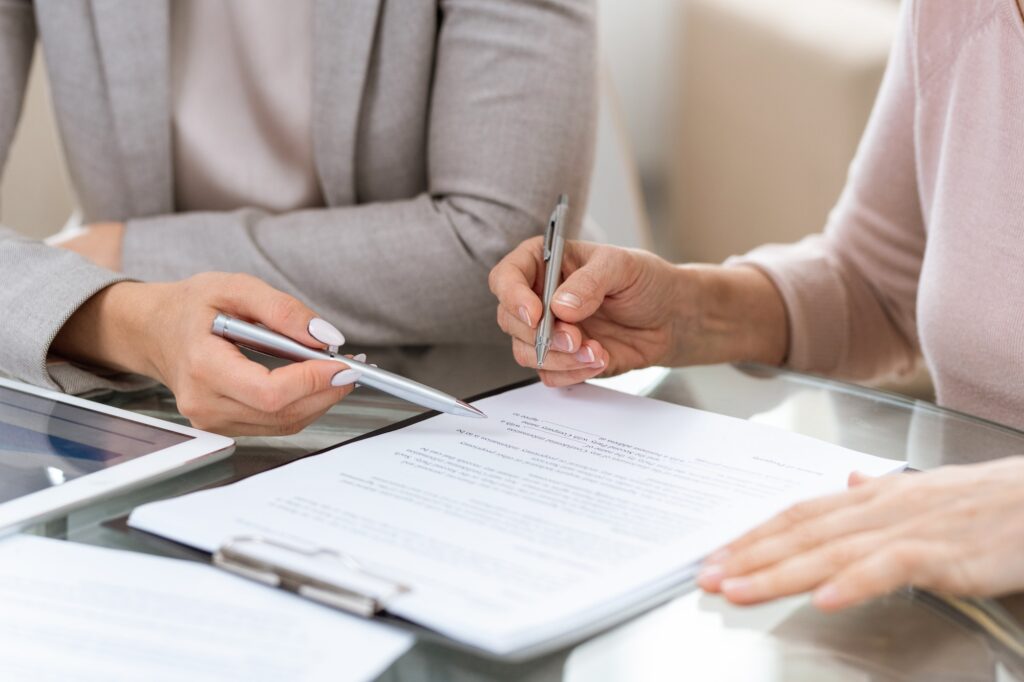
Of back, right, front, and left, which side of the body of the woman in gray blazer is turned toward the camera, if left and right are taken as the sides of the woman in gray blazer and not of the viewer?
front

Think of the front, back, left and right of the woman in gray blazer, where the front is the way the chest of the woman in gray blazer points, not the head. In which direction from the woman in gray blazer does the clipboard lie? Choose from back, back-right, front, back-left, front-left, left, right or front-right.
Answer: front

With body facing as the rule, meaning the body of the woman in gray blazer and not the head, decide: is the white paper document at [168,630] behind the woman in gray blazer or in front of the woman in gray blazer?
in front

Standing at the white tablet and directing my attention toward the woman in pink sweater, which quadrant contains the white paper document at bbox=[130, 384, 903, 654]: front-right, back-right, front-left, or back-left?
front-right

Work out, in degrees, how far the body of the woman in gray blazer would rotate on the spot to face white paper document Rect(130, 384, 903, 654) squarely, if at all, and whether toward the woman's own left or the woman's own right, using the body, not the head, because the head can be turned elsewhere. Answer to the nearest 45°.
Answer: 0° — they already face it

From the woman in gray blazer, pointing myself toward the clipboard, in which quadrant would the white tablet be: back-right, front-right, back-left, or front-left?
front-right

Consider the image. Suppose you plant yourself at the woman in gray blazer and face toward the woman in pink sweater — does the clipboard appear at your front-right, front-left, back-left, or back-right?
front-right
